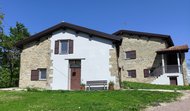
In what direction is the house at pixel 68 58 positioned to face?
toward the camera

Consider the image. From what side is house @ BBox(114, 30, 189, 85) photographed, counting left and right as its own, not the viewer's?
front

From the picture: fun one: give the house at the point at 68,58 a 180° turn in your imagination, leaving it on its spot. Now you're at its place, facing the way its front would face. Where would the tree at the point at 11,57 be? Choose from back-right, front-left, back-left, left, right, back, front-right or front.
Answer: front-left

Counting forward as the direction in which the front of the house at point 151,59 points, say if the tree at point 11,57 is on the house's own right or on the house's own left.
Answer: on the house's own right
